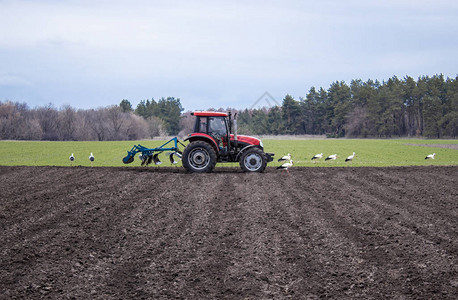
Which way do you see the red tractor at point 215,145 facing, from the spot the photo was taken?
facing to the right of the viewer
